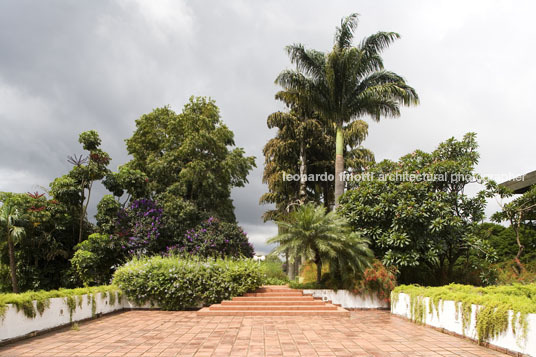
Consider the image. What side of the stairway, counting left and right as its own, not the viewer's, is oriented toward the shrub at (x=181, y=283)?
right

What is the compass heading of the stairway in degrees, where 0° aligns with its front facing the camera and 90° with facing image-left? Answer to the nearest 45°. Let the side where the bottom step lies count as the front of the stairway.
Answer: approximately 0°

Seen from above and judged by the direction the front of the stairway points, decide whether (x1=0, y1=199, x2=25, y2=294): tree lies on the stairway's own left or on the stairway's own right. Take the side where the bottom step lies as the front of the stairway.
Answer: on the stairway's own right

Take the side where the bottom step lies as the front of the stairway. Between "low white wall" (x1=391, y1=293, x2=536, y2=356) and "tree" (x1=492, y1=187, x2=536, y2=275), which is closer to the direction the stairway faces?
the low white wall

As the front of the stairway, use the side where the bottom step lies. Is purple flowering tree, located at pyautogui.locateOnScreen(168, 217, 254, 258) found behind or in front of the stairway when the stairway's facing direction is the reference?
behind

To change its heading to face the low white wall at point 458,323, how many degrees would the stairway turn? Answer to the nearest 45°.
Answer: approximately 45° to its left

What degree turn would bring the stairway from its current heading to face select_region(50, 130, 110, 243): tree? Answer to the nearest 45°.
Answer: approximately 135° to its right

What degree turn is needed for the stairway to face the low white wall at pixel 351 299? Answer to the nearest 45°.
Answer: approximately 135° to its left

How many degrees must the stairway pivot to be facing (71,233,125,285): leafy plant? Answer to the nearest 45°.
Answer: approximately 135° to its right
